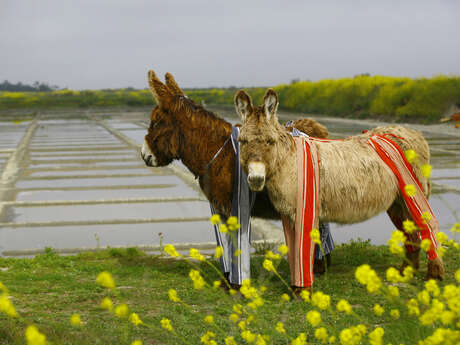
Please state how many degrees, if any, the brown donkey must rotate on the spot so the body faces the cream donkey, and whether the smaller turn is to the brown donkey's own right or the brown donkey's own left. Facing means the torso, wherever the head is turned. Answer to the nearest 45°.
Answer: approximately 180°

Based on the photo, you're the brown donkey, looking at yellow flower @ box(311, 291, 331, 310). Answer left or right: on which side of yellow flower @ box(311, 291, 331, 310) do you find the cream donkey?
left

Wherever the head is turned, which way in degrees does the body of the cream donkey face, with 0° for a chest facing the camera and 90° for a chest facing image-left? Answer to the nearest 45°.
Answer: approximately 90°

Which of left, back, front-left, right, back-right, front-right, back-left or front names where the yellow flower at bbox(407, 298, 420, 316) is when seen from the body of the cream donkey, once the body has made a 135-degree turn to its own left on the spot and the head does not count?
front-right

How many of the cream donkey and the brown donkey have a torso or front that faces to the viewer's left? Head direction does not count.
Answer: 2

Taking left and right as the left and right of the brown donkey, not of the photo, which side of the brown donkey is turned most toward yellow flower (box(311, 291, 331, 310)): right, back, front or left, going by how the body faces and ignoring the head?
left

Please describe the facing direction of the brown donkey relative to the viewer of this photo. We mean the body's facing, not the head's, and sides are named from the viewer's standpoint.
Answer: facing to the left of the viewer
